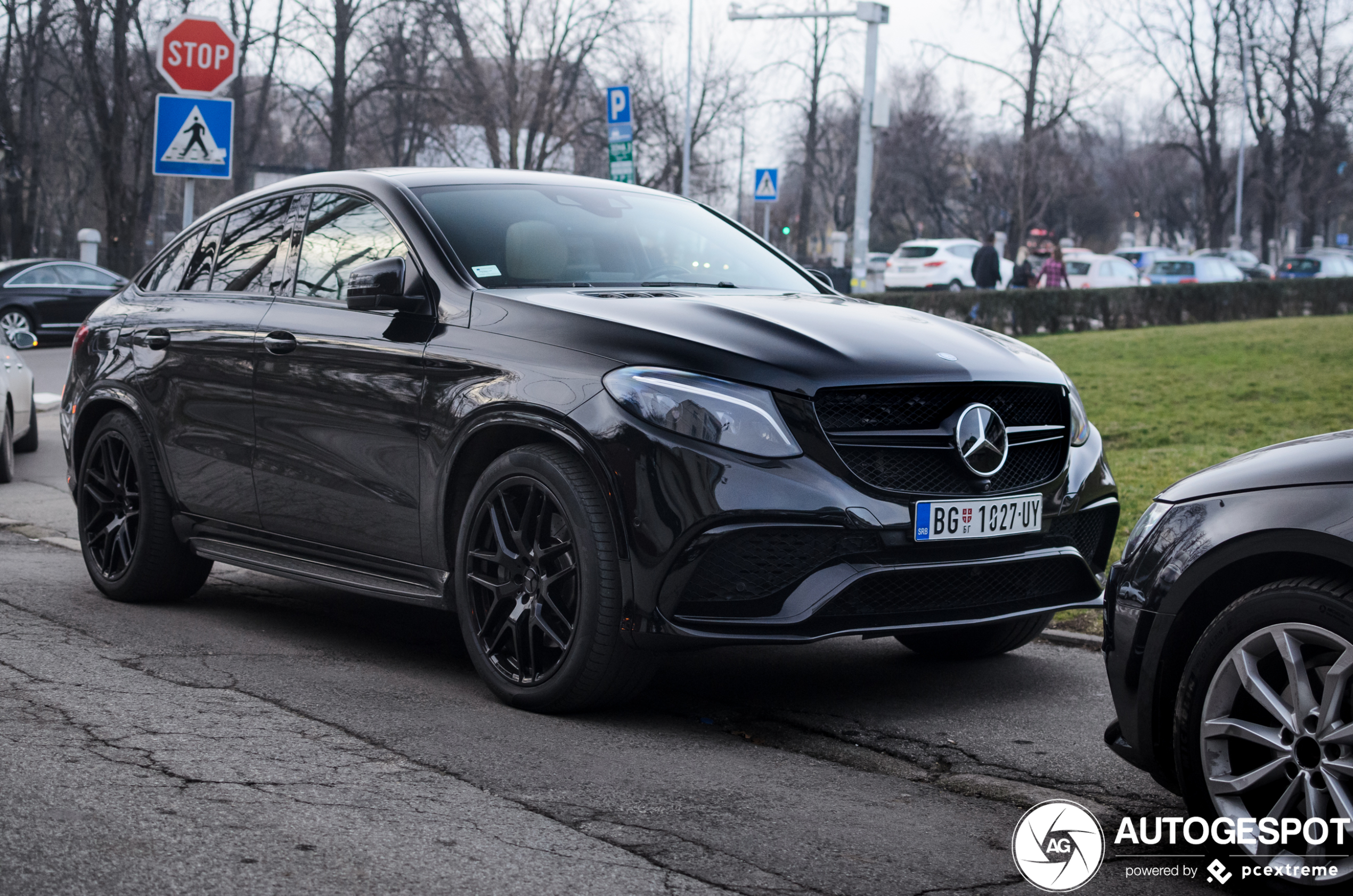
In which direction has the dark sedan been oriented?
to the viewer's right

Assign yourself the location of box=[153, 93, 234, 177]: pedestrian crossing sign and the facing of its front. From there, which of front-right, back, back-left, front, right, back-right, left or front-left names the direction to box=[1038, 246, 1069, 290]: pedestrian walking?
back-left

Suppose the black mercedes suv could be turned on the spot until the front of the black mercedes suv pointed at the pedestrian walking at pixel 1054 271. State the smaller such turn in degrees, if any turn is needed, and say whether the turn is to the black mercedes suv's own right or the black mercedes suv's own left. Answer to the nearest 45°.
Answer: approximately 135° to the black mercedes suv's own left

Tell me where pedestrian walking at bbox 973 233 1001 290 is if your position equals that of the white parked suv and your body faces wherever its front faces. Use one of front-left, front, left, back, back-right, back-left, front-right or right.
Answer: back-right

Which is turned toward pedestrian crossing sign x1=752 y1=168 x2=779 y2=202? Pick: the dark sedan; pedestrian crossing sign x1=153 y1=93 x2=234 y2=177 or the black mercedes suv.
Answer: the dark sedan

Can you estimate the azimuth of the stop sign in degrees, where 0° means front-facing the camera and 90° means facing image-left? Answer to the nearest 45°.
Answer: approximately 0°

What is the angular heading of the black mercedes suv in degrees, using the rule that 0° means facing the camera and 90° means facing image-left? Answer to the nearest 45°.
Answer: approximately 315°

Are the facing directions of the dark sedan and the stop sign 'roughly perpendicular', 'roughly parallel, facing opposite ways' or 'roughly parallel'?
roughly perpendicular

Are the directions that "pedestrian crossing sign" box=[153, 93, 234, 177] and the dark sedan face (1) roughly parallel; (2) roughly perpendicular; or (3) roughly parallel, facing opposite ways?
roughly perpendicular

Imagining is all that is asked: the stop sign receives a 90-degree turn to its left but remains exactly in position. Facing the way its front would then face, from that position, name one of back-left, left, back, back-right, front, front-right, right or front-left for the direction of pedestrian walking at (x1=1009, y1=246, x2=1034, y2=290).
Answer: front-left

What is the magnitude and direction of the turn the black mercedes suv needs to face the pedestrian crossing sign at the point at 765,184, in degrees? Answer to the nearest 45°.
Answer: approximately 135° to its left
